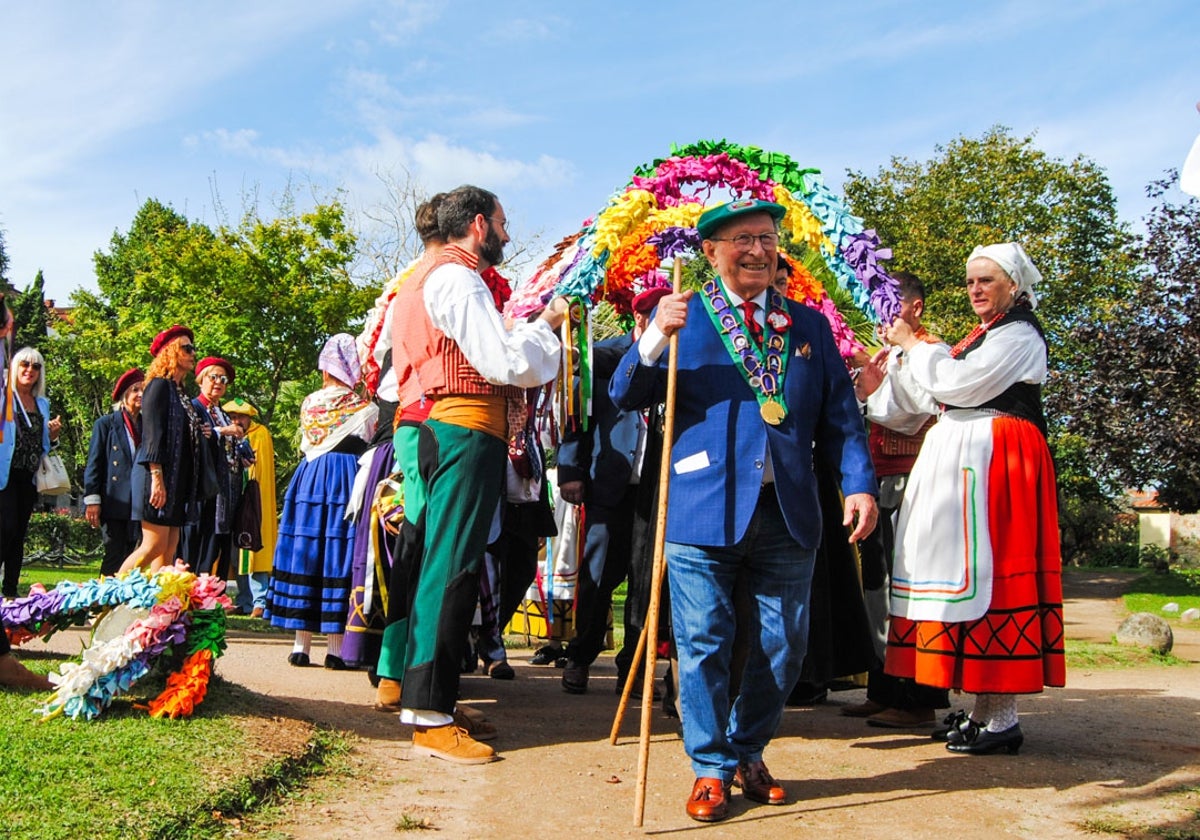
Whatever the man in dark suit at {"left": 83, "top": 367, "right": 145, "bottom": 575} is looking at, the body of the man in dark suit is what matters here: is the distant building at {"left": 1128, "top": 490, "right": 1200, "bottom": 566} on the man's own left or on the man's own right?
on the man's own left

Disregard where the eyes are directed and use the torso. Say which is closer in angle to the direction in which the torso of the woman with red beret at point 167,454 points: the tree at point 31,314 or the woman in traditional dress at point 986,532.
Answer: the woman in traditional dress

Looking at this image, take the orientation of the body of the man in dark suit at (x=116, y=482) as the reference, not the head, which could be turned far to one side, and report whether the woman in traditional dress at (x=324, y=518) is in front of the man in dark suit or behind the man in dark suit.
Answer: in front

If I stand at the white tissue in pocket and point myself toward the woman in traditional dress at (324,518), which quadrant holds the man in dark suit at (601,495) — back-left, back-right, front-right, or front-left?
front-right

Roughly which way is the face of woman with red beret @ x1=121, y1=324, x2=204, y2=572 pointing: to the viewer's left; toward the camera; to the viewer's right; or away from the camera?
to the viewer's right

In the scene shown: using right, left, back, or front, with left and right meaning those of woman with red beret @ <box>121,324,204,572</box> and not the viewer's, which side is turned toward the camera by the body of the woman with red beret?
right

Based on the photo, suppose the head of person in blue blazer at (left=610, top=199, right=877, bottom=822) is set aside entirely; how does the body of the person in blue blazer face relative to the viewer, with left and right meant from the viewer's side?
facing the viewer

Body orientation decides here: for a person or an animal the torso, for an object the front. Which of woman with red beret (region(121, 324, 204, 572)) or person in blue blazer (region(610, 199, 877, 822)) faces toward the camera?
the person in blue blazer

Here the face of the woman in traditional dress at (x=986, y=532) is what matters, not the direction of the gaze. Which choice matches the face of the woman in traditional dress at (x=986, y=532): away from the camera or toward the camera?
toward the camera

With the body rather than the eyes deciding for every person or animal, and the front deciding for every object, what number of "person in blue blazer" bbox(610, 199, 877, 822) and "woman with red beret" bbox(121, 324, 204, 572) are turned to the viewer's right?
1

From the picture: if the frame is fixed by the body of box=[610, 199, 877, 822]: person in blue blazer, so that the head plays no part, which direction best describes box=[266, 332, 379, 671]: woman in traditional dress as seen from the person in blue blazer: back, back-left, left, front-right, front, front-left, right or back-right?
back-right

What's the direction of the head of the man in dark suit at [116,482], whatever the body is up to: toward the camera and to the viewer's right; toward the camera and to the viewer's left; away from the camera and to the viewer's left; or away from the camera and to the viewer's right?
toward the camera and to the viewer's right

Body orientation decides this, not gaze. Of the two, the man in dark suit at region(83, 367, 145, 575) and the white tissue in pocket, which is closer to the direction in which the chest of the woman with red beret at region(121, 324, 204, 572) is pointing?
the white tissue in pocket
